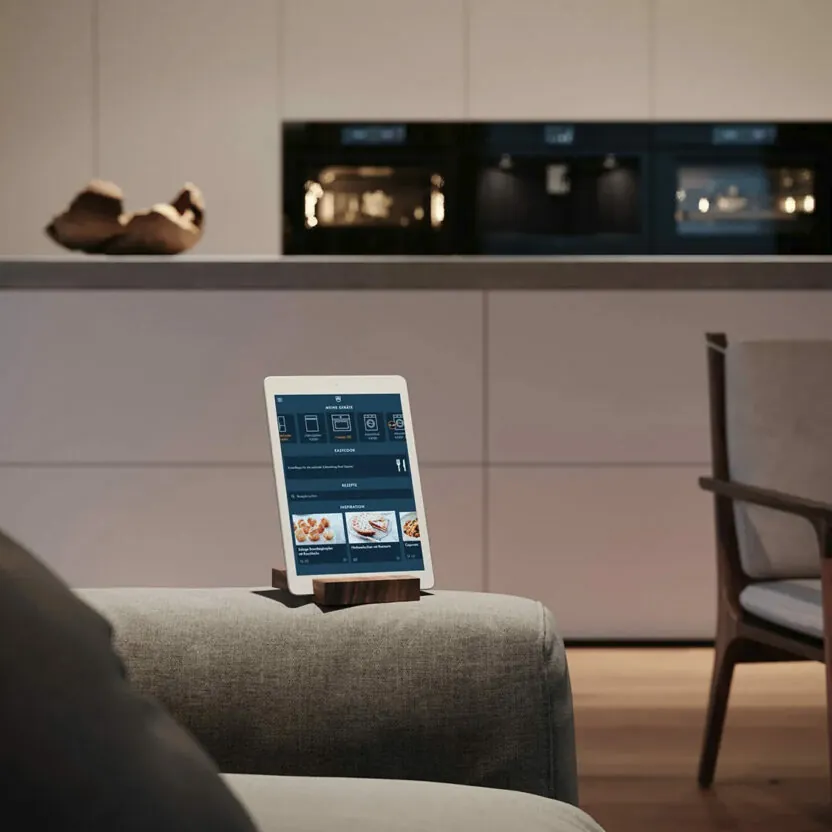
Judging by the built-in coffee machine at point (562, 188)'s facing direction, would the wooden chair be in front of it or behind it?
in front

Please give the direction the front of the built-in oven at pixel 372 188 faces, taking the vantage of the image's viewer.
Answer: facing the viewer

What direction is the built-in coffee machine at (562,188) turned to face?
toward the camera

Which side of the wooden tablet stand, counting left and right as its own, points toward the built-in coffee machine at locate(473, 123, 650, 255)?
back

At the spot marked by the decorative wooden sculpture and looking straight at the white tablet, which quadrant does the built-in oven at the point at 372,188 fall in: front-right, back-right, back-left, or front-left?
back-left

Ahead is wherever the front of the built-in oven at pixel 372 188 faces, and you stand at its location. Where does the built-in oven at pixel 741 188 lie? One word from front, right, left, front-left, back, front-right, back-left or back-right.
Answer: left

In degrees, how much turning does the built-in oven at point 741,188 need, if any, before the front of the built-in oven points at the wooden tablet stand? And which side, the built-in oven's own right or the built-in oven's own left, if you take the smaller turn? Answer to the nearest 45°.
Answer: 0° — it already faces it

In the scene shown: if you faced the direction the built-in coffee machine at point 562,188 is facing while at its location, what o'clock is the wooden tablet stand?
The wooden tablet stand is roughly at 12 o'clock from the built-in coffee machine.
